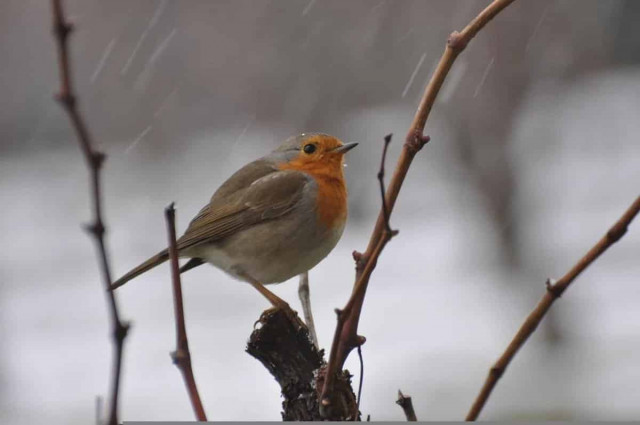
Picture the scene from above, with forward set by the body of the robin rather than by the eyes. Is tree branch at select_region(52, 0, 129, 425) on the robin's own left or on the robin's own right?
on the robin's own right

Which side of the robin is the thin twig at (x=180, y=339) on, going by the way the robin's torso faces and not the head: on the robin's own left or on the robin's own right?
on the robin's own right

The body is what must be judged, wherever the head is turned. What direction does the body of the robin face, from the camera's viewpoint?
to the viewer's right
